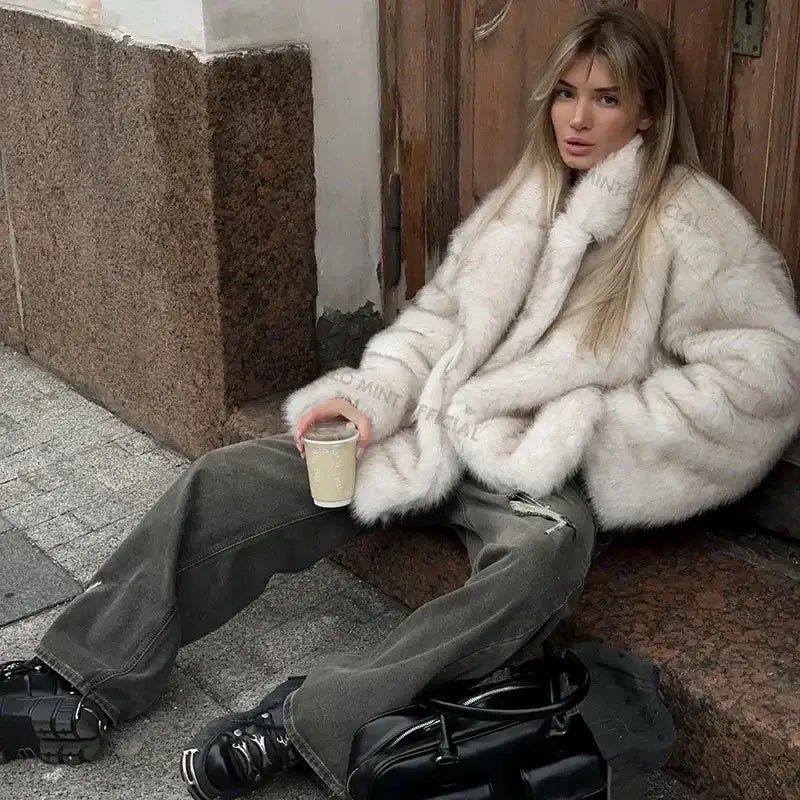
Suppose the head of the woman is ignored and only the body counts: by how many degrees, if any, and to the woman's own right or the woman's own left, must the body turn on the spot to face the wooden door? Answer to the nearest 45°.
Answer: approximately 135° to the woman's own right

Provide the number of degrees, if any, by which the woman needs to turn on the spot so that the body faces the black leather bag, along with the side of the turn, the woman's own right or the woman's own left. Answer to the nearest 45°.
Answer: approximately 45° to the woman's own left

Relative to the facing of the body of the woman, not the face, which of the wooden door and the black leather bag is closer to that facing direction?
the black leather bag

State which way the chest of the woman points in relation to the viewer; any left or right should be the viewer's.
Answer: facing the viewer and to the left of the viewer
